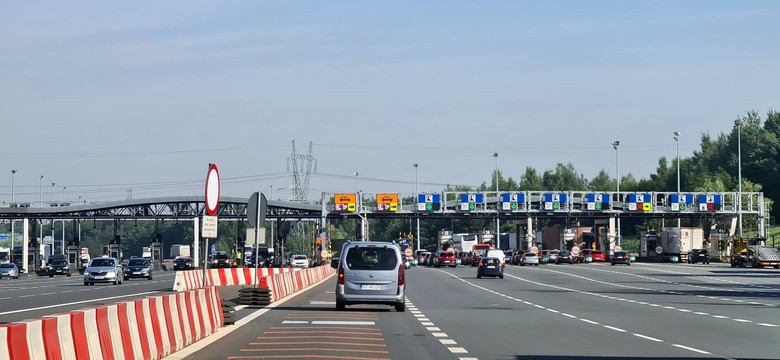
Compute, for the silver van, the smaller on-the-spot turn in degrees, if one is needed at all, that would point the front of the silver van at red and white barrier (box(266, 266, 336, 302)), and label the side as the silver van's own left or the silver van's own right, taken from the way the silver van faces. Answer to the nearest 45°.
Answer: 0° — it already faces it

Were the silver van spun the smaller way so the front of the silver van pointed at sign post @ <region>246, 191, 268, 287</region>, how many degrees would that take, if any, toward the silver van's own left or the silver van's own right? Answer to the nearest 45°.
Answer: approximately 90° to the silver van's own left

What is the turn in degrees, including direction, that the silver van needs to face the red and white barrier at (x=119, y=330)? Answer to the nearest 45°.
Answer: approximately 180°

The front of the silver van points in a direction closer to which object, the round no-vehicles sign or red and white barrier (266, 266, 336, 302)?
the red and white barrier

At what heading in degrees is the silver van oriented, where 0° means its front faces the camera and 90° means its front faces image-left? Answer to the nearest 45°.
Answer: approximately 180°
